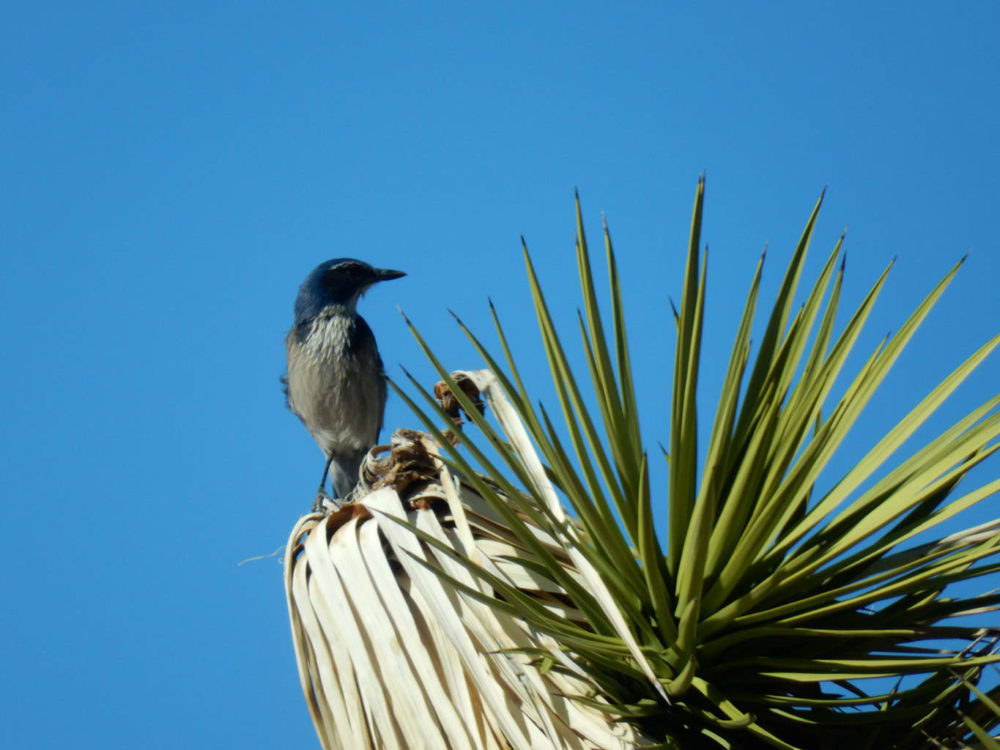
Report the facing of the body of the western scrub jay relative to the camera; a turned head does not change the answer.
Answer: toward the camera
